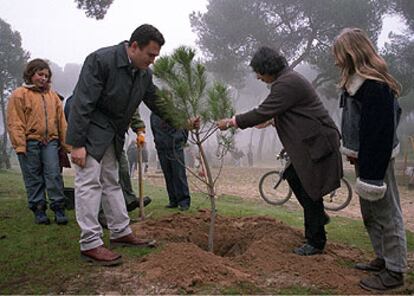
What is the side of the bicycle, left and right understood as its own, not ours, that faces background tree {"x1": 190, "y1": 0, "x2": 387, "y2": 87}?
right

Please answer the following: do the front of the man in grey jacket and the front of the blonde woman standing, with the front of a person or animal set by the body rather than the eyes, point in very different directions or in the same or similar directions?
very different directions

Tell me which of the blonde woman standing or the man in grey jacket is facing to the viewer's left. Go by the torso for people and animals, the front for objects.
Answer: the blonde woman standing

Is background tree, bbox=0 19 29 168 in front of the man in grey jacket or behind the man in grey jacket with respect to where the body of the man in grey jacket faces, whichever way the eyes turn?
behind

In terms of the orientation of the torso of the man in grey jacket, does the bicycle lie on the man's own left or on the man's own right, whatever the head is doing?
on the man's own left

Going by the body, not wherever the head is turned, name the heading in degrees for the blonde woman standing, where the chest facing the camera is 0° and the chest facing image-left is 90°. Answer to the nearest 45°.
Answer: approximately 90°

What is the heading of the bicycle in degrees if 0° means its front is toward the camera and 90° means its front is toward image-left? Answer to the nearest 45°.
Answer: approximately 90°

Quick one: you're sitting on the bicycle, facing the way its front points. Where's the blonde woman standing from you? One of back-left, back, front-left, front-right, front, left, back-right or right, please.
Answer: left

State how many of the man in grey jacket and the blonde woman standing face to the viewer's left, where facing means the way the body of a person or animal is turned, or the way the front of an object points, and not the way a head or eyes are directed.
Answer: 1

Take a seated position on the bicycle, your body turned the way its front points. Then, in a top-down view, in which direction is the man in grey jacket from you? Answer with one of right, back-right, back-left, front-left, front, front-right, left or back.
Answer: left

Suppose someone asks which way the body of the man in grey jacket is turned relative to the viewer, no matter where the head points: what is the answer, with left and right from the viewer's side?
facing the viewer and to the right of the viewer

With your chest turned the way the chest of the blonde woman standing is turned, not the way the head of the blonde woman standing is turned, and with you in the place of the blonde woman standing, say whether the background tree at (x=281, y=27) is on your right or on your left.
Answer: on your right

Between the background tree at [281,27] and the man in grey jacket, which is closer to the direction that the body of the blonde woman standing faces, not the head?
the man in grey jacket

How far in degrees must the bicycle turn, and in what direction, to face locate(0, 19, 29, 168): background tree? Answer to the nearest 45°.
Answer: approximately 45° to its right
